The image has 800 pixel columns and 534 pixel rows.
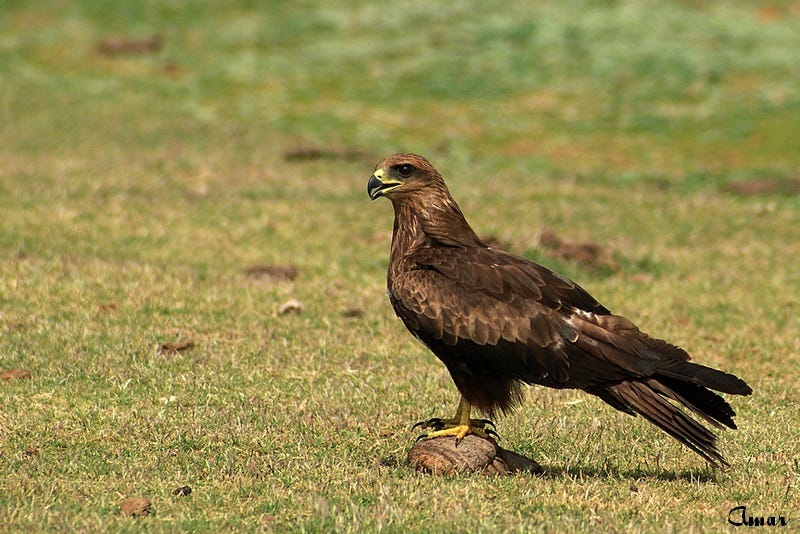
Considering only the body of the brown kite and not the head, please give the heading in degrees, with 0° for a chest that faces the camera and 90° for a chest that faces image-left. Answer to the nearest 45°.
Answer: approximately 90°
